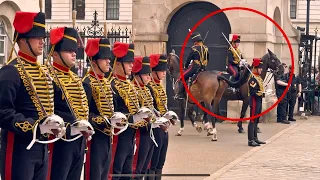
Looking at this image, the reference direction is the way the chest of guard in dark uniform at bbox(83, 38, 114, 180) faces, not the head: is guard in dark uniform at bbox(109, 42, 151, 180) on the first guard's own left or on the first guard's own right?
on the first guard's own left

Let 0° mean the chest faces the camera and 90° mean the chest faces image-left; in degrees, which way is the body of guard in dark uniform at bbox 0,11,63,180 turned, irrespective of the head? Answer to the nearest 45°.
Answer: approximately 315°

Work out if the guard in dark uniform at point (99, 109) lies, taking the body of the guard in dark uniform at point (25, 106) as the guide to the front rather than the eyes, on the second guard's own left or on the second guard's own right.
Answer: on the second guard's own left

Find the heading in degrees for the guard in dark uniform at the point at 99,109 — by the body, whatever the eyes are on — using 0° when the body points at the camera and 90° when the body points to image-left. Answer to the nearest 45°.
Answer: approximately 315°

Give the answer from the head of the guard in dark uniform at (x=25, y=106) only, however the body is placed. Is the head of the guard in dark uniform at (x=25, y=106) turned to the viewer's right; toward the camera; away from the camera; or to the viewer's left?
to the viewer's right

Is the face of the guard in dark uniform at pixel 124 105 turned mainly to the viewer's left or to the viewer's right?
to the viewer's right

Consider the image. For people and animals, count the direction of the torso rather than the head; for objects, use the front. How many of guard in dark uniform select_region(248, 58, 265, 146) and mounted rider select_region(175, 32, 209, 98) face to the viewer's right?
1

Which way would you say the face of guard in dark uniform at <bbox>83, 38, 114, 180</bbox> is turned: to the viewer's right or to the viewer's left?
to the viewer's right
